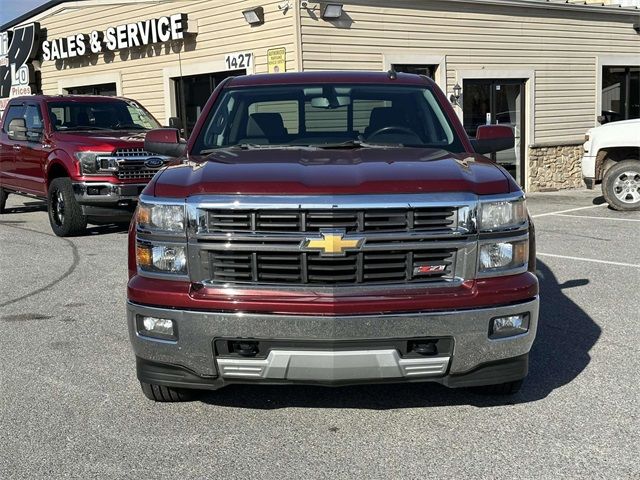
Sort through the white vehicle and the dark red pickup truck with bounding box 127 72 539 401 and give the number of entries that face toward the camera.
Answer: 1

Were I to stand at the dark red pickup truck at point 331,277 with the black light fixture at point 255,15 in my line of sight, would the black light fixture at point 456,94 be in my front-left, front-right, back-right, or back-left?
front-right

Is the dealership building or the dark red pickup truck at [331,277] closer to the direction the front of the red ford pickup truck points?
the dark red pickup truck

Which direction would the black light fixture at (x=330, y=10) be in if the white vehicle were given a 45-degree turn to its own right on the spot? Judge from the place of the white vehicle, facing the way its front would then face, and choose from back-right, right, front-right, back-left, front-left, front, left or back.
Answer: front-left

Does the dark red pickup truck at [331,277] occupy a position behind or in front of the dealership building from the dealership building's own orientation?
in front

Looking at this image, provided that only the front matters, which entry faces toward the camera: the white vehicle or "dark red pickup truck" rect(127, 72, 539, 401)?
the dark red pickup truck

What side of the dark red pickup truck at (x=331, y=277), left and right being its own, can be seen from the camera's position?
front

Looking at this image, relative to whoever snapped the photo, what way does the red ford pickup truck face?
facing the viewer and to the right of the viewer

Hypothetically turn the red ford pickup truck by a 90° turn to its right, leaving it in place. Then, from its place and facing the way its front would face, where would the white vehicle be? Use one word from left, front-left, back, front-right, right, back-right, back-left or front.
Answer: back-left

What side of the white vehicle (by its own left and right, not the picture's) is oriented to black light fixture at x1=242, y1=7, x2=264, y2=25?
front

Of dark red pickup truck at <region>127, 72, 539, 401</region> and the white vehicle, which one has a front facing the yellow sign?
the white vehicle

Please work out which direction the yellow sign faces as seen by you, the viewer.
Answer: facing the viewer and to the left of the viewer

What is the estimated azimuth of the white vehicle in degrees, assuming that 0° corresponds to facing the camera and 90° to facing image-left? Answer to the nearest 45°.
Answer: approximately 90°

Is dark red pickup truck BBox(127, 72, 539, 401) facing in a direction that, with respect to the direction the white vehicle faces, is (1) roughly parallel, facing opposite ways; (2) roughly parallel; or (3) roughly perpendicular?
roughly perpendicular

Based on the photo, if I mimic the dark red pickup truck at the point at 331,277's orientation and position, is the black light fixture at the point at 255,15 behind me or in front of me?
behind

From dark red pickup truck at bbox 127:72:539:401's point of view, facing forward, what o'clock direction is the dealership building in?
The dealership building is roughly at 6 o'clock from the dark red pickup truck.

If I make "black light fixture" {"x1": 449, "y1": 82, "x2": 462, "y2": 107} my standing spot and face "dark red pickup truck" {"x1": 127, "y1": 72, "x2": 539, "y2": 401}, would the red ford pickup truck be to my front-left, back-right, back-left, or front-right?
front-right

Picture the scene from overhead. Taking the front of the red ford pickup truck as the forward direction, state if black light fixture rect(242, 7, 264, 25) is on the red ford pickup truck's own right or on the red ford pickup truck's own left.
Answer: on the red ford pickup truck's own left
